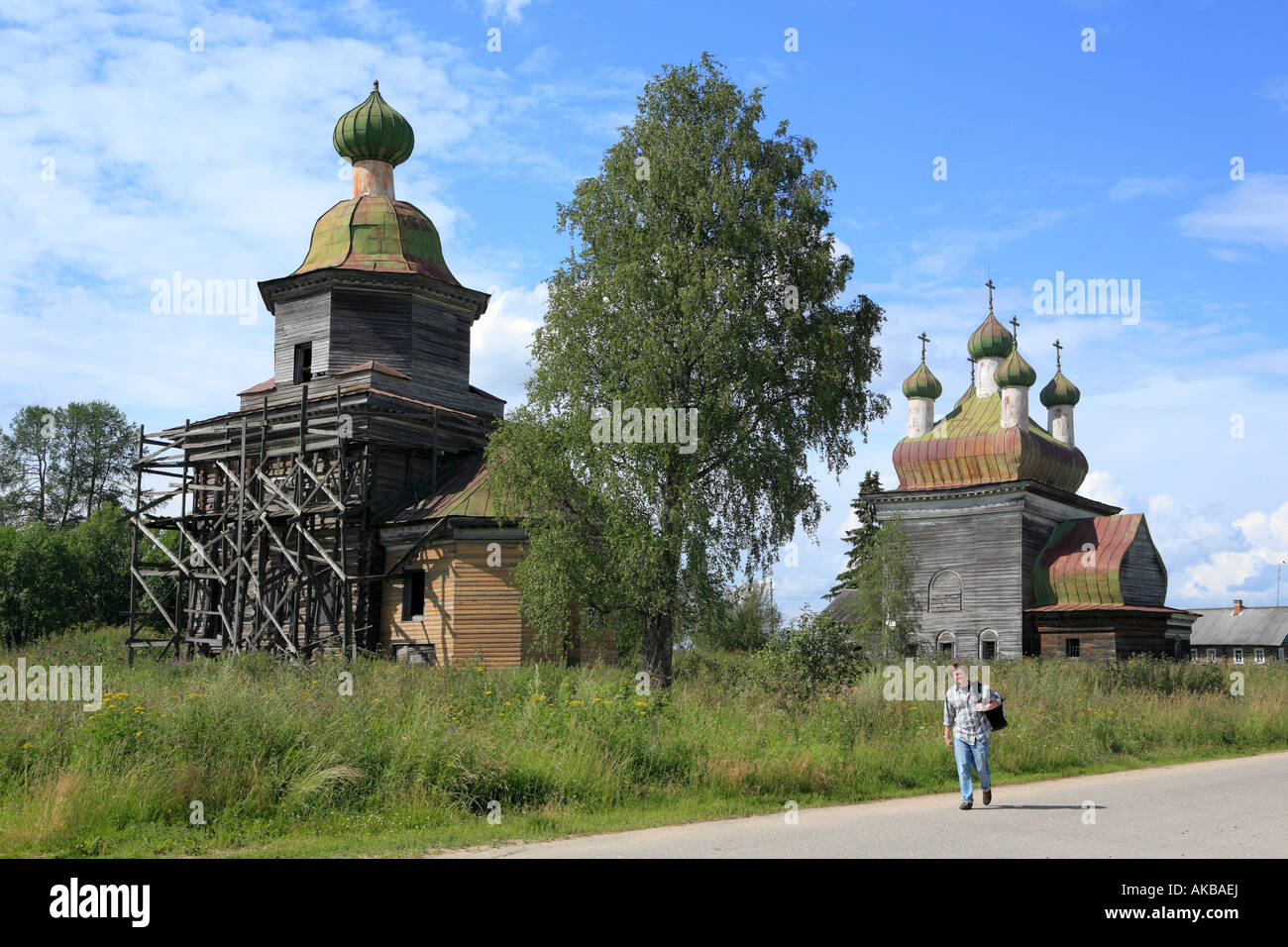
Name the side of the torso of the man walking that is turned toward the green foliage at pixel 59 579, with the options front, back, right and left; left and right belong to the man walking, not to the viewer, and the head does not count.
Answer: right

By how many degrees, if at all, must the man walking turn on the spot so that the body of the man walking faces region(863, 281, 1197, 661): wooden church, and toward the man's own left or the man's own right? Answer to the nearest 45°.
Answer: approximately 135° to the man's own right

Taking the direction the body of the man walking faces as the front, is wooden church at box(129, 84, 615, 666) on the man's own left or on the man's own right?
on the man's own right

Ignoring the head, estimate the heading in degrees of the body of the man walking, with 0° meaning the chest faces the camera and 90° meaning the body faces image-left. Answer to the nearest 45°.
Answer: approximately 45°

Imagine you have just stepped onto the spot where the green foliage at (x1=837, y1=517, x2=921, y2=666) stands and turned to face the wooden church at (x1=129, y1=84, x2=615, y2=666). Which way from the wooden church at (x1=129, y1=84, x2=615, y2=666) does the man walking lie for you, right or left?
left

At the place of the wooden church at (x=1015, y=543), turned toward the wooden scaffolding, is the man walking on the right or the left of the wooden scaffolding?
left

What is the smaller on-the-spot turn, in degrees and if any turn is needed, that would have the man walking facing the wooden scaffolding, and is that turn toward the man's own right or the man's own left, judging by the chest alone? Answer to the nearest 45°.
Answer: approximately 90° to the man's own right

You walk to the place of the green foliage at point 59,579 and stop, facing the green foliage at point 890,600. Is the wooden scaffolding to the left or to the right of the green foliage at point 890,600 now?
right

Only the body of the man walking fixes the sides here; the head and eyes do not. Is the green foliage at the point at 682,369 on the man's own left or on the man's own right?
on the man's own right

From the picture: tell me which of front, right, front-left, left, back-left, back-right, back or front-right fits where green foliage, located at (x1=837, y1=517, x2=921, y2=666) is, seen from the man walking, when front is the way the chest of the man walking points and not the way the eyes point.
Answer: back-right
